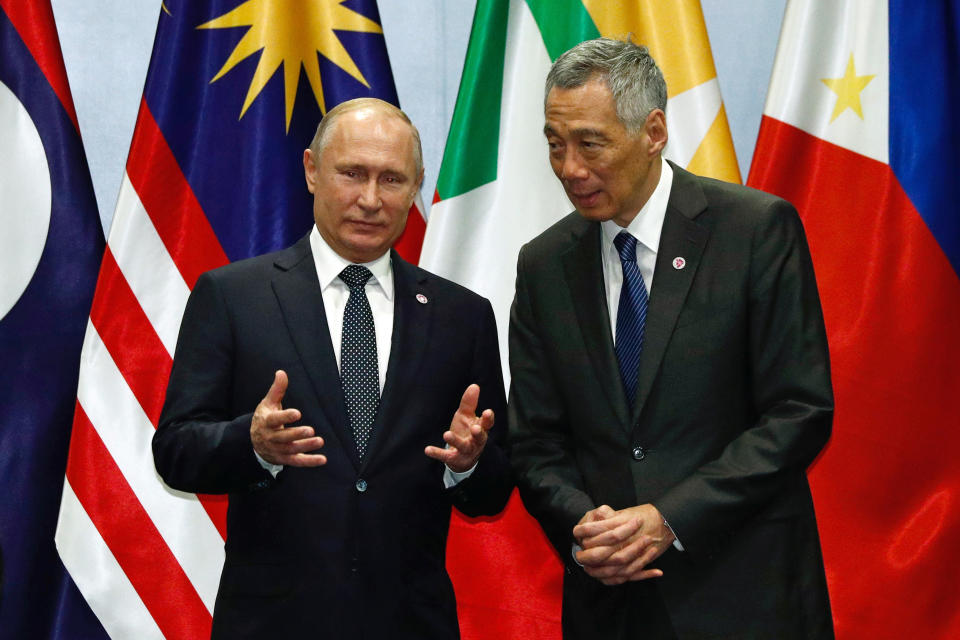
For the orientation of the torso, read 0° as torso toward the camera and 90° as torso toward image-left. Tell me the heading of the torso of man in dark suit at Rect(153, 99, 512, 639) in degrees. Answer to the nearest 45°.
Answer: approximately 0°

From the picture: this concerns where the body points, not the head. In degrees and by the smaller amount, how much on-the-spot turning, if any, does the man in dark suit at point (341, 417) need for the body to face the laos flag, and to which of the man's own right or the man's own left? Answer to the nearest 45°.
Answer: approximately 135° to the man's own right

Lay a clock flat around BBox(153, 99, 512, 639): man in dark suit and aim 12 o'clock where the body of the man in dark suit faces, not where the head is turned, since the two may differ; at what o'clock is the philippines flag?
The philippines flag is roughly at 8 o'clock from the man in dark suit.

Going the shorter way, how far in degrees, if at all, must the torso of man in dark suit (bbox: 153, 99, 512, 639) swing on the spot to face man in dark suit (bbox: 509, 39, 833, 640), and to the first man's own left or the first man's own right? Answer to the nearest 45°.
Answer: approximately 90° to the first man's own left

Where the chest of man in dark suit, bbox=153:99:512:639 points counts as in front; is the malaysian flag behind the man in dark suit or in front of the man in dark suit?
behind

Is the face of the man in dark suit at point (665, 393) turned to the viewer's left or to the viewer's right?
to the viewer's left
